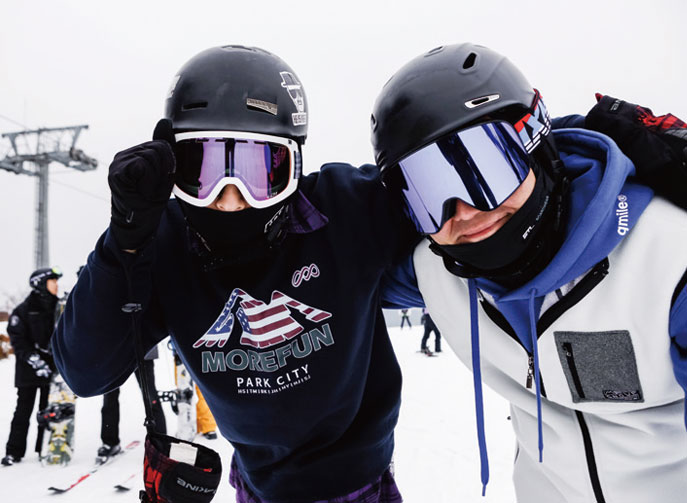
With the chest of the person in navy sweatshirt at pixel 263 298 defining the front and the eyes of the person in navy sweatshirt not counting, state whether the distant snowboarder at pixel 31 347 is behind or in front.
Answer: behind

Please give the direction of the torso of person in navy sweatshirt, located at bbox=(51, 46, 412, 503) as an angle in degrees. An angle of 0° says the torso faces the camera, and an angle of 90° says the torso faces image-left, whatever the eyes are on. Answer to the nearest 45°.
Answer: approximately 0°

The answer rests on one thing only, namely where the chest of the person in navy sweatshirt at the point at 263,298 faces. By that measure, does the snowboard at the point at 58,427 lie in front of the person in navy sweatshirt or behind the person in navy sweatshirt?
behind
